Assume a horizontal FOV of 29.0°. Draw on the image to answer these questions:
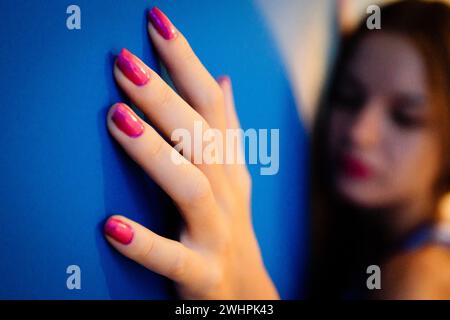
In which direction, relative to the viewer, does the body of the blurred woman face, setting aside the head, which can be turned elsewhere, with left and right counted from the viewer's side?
facing the viewer and to the left of the viewer

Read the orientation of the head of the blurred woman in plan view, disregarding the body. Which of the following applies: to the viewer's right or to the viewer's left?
to the viewer's left
